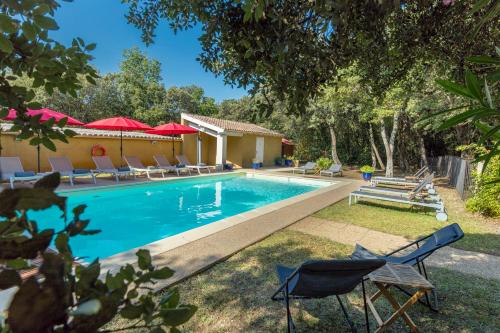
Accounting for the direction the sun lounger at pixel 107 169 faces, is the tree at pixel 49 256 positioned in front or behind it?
in front

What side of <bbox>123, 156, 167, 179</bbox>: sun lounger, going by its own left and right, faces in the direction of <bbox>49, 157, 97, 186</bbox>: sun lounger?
right

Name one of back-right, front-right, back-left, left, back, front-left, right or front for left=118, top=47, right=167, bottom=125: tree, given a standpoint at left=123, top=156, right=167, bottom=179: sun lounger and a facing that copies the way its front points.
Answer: back-left

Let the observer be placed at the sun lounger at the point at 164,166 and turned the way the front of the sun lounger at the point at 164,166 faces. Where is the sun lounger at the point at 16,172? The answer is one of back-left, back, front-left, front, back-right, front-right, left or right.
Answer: right

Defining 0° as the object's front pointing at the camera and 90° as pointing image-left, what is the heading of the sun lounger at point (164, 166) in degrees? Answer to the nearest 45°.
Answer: approximately 315°

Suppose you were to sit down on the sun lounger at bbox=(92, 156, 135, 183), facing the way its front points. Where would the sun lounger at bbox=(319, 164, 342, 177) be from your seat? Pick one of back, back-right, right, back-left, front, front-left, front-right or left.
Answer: front-left

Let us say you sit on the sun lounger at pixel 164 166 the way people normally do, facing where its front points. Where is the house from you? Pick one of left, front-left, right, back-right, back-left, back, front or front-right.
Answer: left

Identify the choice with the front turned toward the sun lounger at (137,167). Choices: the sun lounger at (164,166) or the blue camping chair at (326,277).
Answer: the blue camping chair

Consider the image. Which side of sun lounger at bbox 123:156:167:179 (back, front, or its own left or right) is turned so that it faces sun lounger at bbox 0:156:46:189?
right

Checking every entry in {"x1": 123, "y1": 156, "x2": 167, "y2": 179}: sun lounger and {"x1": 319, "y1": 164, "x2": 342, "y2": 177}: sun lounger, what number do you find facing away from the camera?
0

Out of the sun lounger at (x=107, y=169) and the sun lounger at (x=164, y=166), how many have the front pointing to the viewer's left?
0

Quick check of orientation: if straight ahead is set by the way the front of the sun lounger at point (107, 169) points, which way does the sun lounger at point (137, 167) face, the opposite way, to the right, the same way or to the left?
the same way

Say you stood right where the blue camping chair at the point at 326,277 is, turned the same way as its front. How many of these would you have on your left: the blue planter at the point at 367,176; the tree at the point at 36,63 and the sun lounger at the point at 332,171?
1

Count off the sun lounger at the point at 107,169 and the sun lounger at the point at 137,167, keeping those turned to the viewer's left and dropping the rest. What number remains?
0

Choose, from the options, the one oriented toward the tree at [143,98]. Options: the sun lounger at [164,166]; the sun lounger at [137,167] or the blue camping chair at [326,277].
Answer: the blue camping chair

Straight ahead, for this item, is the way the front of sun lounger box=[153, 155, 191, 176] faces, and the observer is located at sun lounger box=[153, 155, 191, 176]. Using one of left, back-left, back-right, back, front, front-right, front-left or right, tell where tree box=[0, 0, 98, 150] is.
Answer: front-right

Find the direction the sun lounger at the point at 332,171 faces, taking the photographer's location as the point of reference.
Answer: facing the viewer and to the left of the viewer
